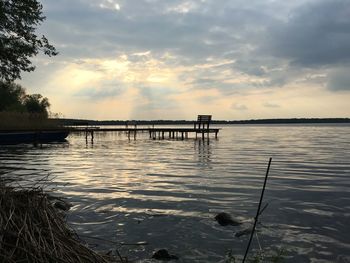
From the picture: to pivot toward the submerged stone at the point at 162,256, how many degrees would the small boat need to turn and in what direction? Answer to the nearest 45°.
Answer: approximately 90° to its right

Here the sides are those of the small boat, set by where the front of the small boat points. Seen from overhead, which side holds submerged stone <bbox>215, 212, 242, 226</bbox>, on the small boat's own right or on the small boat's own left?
on the small boat's own right

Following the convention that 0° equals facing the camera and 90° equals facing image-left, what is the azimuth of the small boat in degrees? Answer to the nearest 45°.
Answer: approximately 270°
